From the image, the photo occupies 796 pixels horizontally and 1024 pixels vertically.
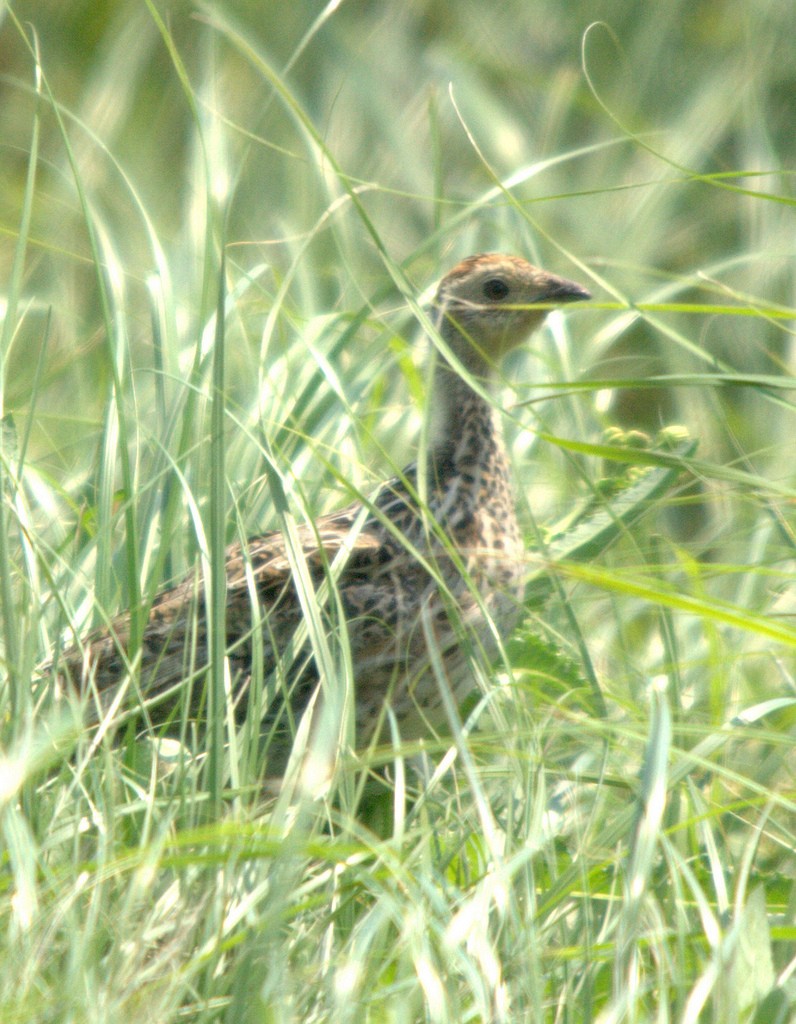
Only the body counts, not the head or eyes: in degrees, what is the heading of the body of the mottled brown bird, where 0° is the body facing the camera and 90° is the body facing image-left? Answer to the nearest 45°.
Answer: approximately 270°
